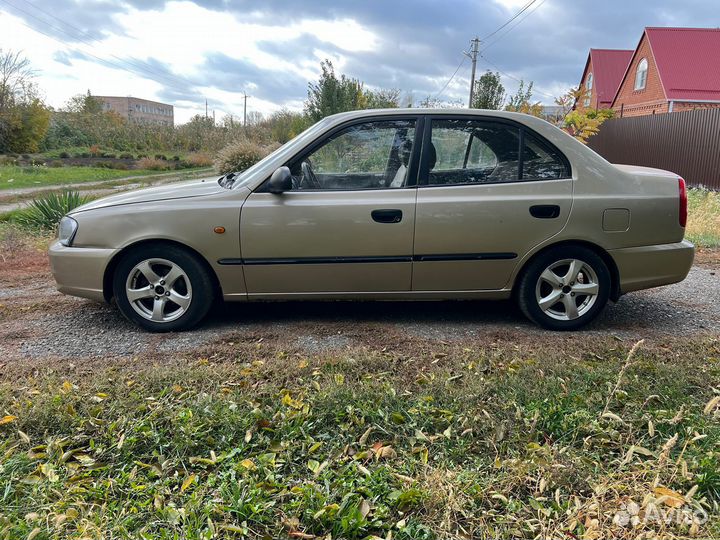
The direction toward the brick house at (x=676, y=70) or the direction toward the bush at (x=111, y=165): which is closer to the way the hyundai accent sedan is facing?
the bush

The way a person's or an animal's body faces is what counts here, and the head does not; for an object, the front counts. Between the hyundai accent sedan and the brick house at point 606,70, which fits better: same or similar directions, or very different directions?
same or similar directions

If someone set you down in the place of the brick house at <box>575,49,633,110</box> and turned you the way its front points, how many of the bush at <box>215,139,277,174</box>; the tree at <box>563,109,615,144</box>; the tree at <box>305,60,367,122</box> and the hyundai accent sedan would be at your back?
0

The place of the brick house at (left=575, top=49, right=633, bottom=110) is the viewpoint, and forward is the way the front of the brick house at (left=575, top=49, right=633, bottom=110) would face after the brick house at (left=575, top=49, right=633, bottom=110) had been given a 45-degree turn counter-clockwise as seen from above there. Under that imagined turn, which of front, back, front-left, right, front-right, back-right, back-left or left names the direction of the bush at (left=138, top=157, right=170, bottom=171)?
front-right

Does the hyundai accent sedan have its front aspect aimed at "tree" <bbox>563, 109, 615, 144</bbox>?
no

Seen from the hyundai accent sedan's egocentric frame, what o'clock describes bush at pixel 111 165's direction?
The bush is roughly at 2 o'clock from the hyundai accent sedan.

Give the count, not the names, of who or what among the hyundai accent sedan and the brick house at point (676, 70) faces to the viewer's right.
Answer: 0

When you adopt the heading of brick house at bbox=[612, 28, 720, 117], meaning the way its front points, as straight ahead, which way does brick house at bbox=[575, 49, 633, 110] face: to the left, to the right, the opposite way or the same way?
the same way

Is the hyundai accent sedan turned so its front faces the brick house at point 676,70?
no

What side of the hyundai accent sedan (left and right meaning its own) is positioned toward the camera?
left

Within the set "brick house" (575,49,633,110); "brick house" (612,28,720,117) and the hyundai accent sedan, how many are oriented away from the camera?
0

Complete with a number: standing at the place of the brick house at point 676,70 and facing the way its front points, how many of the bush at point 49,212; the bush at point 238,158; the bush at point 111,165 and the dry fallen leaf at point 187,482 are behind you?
0

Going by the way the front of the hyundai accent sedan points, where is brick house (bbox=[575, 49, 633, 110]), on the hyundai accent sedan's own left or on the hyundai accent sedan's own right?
on the hyundai accent sedan's own right

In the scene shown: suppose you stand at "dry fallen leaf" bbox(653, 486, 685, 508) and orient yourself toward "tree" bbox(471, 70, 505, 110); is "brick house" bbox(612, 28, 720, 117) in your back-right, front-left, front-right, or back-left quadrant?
front-right

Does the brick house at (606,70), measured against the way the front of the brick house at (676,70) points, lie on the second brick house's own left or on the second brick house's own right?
on the second brick house's own right

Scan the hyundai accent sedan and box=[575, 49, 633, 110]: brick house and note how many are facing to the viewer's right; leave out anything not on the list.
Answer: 0
